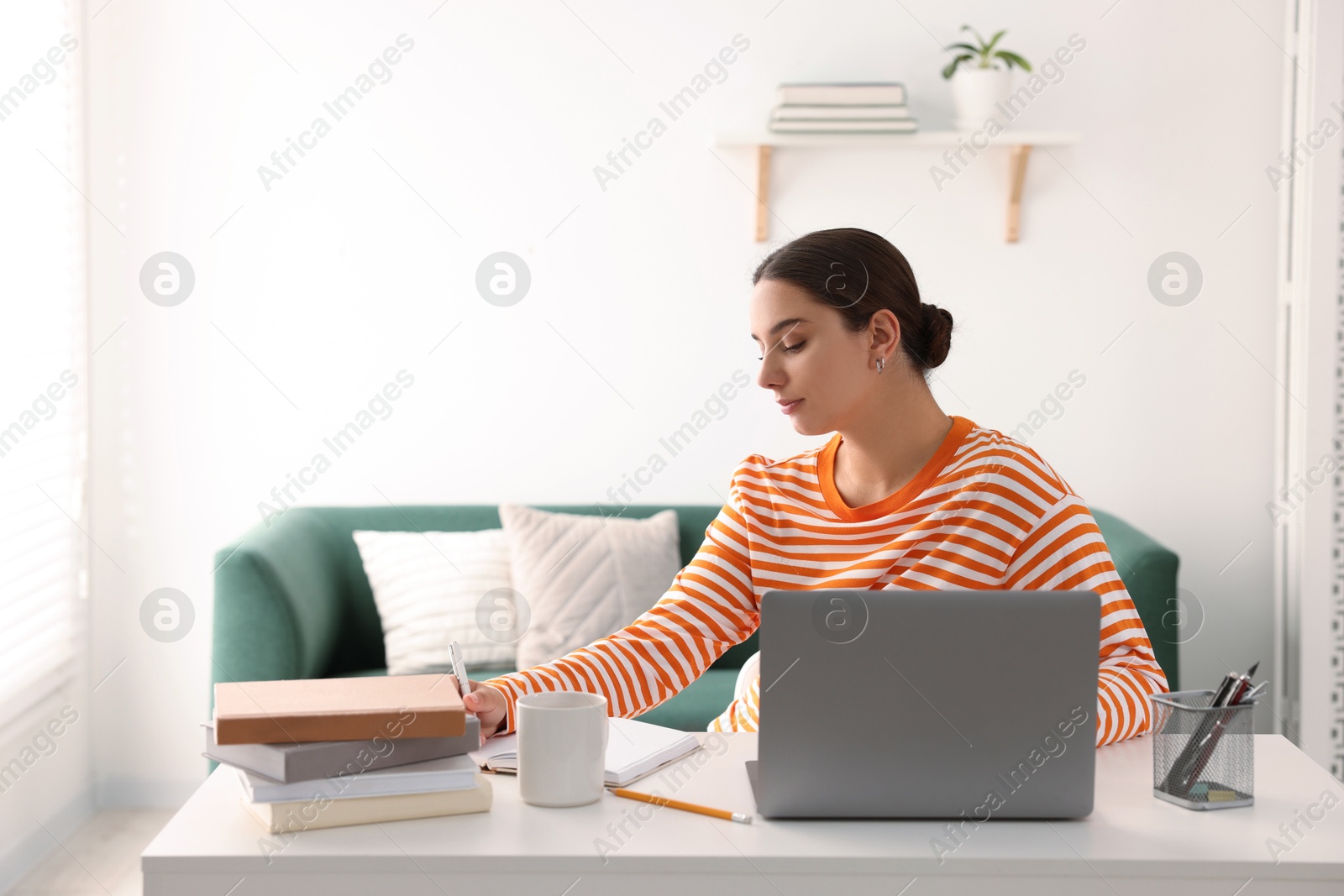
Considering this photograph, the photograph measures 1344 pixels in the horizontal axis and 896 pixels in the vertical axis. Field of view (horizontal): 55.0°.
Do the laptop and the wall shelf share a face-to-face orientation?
yes

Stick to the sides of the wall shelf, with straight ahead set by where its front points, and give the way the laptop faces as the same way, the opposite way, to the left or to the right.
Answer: the opposite way

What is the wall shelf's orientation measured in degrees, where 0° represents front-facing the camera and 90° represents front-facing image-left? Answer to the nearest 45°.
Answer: approximately 0°

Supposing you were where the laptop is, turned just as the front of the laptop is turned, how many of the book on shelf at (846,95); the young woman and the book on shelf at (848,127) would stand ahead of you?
3

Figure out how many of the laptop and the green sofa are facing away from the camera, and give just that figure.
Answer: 1

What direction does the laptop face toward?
away from the camera

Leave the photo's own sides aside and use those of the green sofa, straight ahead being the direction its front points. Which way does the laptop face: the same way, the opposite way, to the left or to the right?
the opposite way

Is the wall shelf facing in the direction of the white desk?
yes
